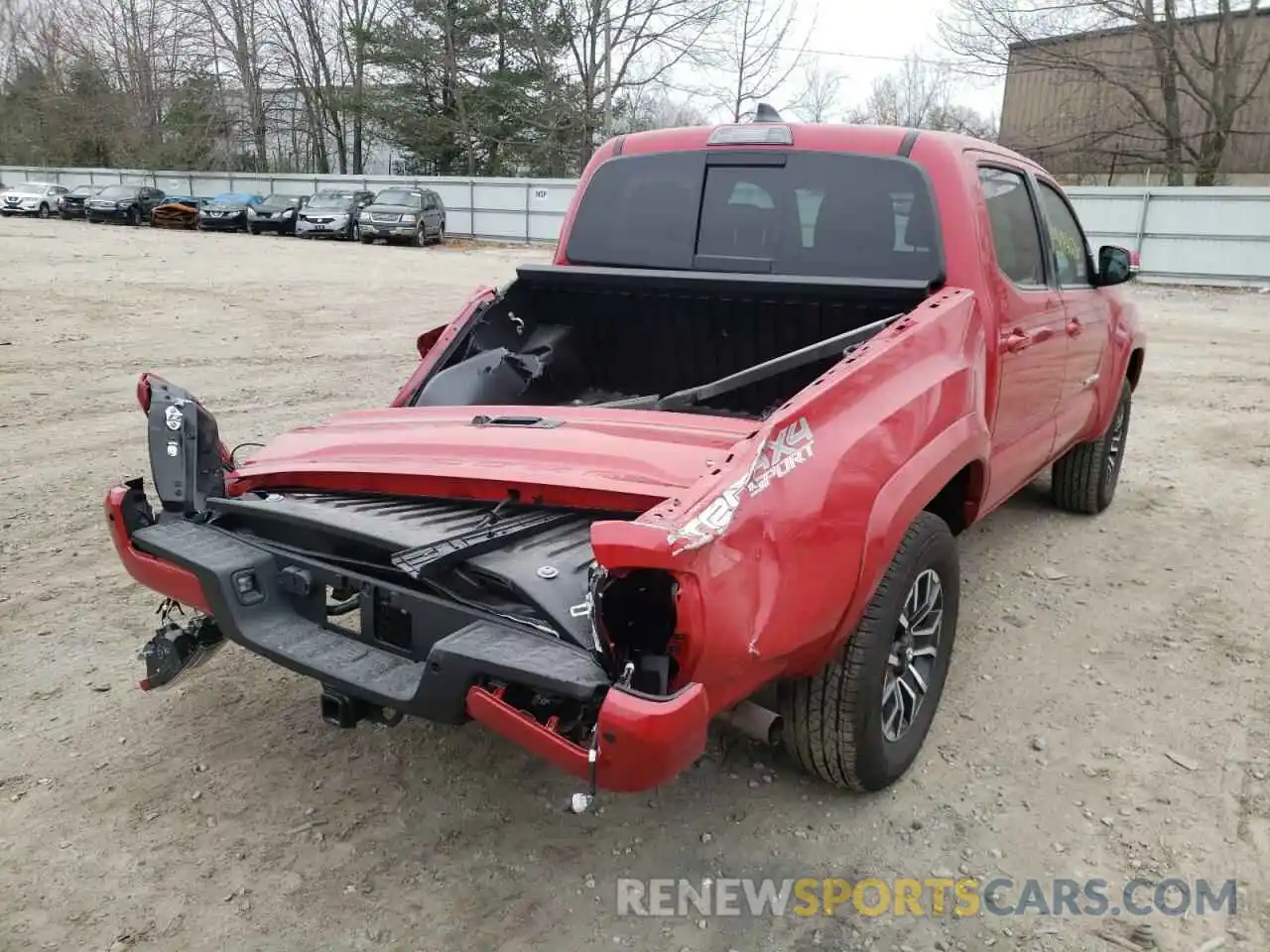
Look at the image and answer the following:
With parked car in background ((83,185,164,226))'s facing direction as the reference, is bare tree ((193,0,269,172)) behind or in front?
behind

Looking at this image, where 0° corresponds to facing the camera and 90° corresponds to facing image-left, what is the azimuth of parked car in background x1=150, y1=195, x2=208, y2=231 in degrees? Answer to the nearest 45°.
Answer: approximately 45°

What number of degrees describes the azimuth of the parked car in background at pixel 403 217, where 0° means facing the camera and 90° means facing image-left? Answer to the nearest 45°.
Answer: approximately 45°

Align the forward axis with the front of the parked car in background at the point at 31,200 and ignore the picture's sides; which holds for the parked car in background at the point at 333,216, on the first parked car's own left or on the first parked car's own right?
on the first parked car's own left

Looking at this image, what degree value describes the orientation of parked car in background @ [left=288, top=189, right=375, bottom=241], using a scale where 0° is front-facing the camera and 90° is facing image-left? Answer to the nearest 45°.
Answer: approximately 45°

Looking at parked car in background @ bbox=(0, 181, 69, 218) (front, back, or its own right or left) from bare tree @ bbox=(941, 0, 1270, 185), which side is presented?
left

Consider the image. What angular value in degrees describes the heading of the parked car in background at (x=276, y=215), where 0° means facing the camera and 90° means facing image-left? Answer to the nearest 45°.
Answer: approximately 45°

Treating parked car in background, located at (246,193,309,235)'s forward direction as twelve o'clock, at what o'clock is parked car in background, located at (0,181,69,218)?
parked car in background, located at (0,181,69,218) is roughly at 3 o'clock from parked car in background, located at (246,193,309,235).

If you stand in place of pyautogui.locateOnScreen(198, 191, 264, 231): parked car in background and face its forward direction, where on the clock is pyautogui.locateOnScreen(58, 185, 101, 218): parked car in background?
pyautogui.locateOnScreen(58, 185, 101, 218): parked car in background is roughly at 3 o'clock from pyautogui.locateOnScreen(198, 191, 264, 231): parked car in background.
